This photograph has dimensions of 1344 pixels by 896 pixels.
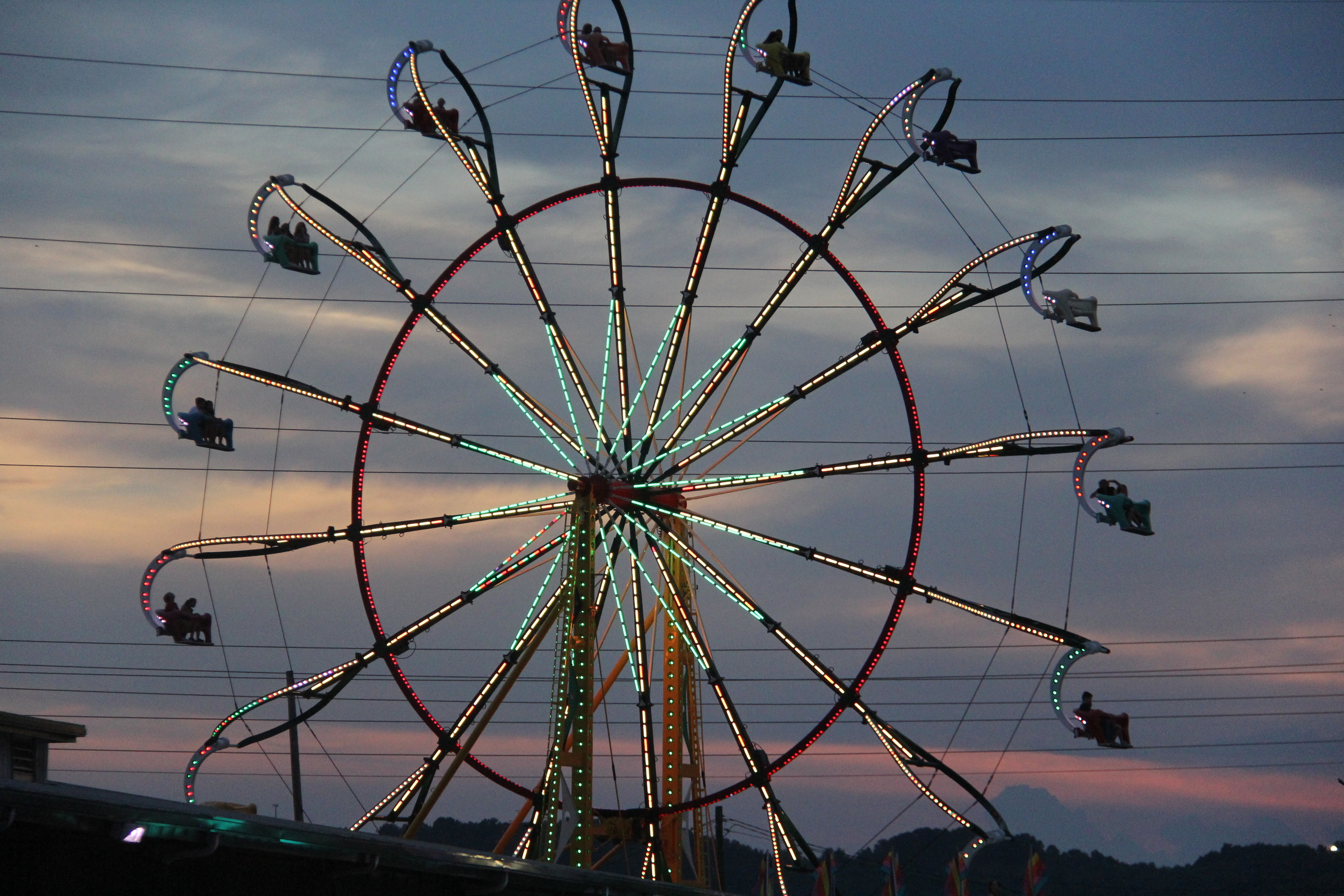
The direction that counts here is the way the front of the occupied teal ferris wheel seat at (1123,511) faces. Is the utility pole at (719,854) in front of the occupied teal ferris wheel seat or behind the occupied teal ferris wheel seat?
behind

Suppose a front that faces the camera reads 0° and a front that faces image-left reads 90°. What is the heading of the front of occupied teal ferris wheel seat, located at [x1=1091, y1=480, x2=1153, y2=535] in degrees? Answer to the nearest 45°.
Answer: approximately 315°

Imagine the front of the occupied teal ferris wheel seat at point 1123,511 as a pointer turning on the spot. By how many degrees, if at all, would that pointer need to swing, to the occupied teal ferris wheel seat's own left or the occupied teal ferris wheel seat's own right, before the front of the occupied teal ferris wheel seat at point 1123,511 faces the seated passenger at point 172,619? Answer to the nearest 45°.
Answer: approximately 135° to the occupied teal ferris wheel seat's own right

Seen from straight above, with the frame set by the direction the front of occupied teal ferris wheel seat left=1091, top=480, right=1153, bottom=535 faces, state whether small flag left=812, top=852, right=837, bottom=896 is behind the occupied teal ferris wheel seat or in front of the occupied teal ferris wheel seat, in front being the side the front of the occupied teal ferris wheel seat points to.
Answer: behind

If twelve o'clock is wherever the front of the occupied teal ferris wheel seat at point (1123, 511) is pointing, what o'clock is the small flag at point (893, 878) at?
The small flag is roughly at 6 o'clock from the occupied teal ferris wheel seat.

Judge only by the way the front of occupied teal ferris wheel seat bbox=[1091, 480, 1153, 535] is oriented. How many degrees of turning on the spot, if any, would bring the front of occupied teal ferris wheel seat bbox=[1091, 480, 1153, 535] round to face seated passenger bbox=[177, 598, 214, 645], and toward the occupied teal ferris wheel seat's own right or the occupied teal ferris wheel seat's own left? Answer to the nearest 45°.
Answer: approximately 135° to the occupied teal ferris wheel seat's own right

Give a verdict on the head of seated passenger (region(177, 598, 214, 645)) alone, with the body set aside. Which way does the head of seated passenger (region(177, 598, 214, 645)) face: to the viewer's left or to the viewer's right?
to the viewer's right

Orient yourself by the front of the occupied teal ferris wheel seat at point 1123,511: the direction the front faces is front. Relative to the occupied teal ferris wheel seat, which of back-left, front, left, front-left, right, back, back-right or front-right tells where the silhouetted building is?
back-right
